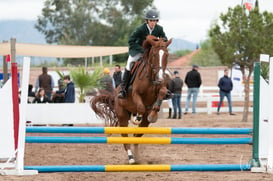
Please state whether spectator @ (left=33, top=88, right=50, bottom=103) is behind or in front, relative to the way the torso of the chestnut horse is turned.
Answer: behind

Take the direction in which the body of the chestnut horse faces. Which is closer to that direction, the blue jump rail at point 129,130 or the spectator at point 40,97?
the blue jump rail

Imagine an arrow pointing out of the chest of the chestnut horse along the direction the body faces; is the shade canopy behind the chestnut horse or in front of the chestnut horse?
behind

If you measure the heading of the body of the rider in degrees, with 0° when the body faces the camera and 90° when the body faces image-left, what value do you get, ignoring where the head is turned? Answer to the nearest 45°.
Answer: approximately 315°

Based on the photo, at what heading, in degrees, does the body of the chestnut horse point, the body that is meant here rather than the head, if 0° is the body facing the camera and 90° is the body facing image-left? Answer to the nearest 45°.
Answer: approximately 315°
